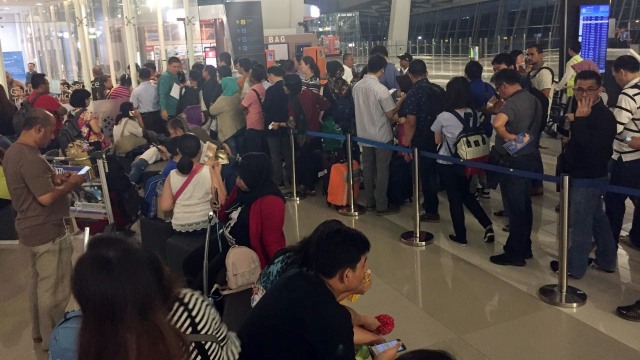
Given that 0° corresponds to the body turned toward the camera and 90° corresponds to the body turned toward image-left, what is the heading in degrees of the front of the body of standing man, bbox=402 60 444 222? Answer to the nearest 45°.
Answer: approximately 135°

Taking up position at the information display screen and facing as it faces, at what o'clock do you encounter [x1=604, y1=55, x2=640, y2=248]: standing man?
The standing man is roughly at 12 o'clock from the information display screen.

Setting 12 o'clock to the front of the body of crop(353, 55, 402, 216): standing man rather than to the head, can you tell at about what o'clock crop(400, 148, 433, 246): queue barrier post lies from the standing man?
The queue barrier post is roughly at 4 o'clock from the standing man.

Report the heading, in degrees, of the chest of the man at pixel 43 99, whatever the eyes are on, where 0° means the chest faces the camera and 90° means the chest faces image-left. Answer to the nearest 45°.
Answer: approximately 270°

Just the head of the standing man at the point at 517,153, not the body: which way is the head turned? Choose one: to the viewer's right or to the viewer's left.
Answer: to the viewer's left

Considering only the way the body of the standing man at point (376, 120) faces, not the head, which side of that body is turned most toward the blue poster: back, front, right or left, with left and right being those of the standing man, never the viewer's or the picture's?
left

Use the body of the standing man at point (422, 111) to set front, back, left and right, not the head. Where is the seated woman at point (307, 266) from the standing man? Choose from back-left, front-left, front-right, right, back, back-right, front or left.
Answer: back-left

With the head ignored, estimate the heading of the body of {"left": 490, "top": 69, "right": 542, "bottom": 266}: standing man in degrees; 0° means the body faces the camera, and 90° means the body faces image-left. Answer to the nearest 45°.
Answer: approximately 90°
